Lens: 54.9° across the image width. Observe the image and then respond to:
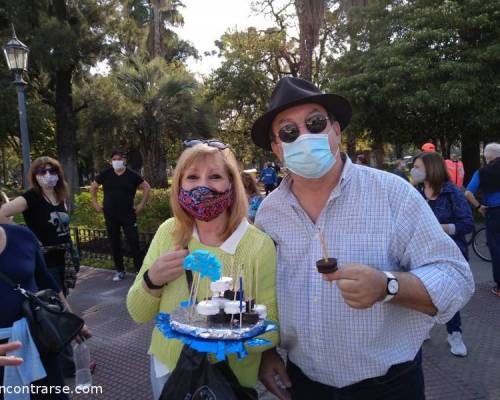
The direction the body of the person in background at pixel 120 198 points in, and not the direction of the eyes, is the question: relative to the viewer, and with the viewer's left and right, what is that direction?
facing the viewer

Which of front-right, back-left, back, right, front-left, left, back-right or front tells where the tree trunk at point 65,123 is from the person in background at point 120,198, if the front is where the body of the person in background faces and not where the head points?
back

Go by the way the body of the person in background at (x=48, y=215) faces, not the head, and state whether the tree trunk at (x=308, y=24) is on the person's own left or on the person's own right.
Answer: on the person's own left

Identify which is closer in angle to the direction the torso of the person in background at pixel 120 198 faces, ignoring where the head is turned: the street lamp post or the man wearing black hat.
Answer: the man wearing black hat

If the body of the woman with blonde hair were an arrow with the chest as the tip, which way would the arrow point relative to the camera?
toward the camera

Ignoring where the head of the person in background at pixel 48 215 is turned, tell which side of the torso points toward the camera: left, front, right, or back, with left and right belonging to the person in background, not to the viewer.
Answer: front

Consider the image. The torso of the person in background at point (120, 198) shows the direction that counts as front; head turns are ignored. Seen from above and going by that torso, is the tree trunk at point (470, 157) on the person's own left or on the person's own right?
on the person's own left

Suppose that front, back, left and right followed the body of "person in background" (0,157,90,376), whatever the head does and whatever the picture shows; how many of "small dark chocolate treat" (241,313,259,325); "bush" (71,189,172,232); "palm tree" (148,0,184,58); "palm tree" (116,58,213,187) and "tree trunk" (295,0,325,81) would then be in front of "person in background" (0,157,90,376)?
1

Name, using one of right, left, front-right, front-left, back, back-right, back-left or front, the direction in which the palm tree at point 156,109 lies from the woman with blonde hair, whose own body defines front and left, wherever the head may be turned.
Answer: back

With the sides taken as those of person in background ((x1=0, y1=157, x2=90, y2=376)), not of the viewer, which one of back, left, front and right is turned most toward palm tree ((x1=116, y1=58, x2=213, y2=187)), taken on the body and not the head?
back

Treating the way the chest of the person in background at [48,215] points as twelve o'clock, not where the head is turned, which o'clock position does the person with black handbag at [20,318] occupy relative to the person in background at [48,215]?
the person with black handbag at [20,318] is roughly at 12 o'clock from the person in background at [48,215].

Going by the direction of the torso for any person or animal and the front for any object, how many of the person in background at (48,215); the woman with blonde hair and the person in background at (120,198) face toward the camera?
3

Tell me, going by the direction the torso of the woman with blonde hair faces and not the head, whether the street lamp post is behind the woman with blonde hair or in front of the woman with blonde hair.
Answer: behind

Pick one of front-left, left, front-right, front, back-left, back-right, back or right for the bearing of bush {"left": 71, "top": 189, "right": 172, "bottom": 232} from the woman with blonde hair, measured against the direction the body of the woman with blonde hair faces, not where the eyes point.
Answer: back

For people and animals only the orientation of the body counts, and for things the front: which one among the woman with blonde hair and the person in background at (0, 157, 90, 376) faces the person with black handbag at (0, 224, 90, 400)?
the person in background at (0, 157, 90, 376)

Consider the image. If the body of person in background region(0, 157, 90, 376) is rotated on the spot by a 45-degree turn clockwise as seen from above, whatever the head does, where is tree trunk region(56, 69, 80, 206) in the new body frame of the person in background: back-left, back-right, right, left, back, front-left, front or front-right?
back-right

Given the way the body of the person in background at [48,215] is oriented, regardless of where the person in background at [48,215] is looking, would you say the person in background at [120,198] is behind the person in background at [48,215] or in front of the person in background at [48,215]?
behind
